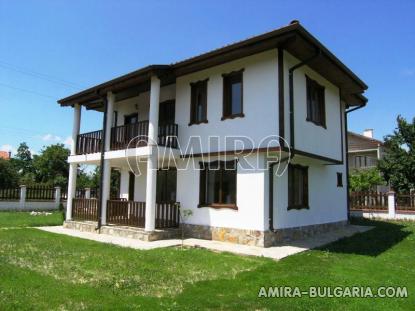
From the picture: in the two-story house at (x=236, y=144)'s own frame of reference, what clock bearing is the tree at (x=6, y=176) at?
The tree is roughly at 3 o'clock from the two-story house.

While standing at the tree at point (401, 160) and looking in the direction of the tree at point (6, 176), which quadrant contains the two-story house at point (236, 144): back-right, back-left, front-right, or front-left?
front-left

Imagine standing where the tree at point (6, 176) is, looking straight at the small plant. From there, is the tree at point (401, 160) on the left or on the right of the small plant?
left

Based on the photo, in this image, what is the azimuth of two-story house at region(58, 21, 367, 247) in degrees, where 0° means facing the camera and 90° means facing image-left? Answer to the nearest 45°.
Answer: approximately 45°

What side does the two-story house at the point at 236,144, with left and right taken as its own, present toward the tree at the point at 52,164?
right

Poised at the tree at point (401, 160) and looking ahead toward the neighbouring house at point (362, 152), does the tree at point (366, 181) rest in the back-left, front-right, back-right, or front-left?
front-left

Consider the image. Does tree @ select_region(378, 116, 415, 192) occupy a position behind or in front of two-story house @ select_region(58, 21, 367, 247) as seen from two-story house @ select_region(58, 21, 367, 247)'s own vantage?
behind

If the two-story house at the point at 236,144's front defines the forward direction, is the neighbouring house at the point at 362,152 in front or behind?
behind
